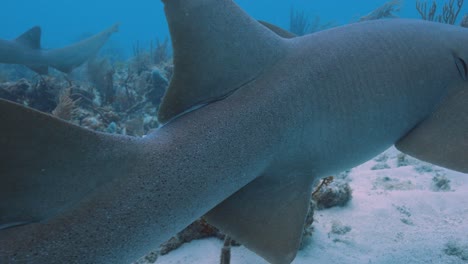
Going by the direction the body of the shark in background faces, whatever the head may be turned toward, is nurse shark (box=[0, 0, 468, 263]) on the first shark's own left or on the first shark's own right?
on the first shark's own left

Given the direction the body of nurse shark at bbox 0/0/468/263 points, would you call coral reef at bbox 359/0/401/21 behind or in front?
in front

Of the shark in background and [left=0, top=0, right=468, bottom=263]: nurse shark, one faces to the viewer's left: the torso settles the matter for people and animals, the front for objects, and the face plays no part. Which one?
the shark in background

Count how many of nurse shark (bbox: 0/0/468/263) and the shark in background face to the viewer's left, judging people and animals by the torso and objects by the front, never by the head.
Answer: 1

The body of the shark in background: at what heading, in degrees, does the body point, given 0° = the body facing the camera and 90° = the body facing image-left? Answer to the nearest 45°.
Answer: approximately 90°

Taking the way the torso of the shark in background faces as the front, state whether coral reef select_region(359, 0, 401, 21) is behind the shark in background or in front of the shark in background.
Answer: behind

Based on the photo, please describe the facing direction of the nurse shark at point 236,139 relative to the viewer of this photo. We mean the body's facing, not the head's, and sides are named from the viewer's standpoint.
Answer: facing away from the viewer and to the right of the viewer

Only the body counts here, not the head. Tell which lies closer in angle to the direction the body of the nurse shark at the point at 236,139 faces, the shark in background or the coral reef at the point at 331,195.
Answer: the coral reef

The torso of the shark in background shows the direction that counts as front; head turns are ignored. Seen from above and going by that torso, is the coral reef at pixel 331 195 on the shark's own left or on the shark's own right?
on the shark's own left

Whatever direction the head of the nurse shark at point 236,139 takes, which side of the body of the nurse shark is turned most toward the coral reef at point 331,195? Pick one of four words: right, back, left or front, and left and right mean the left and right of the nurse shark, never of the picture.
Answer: front

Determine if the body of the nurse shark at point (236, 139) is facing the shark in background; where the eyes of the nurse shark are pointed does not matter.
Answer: no
